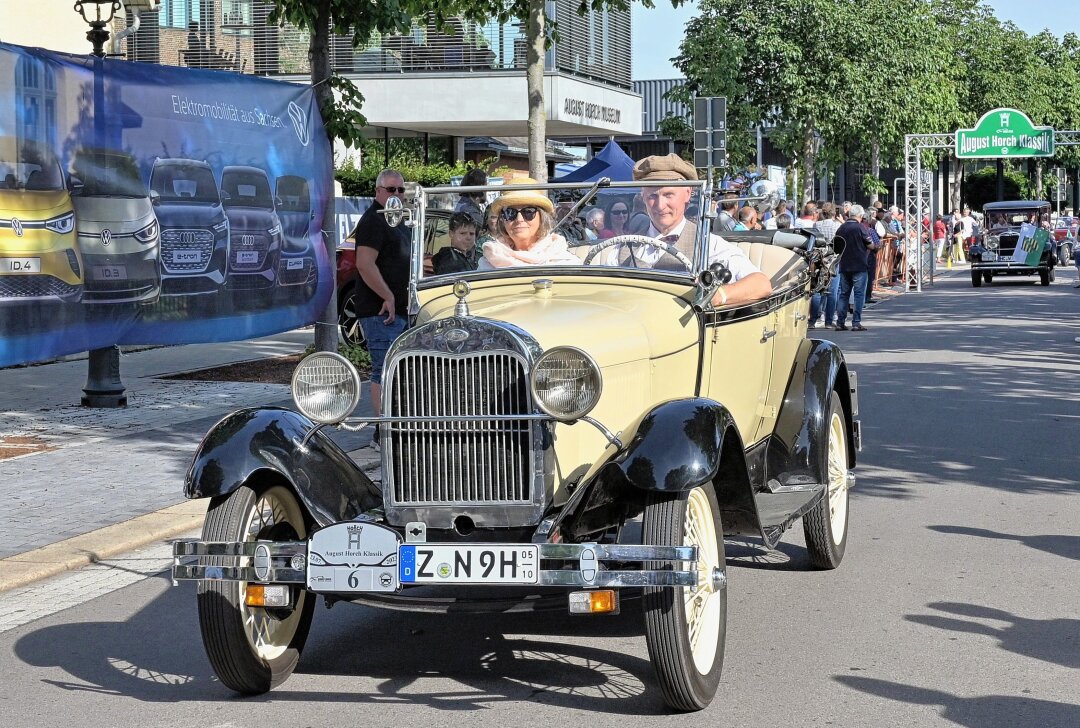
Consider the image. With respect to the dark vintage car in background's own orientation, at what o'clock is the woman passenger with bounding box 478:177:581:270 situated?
The woman passenger is roughly at 12 o'clock from the dark vintage car in background.

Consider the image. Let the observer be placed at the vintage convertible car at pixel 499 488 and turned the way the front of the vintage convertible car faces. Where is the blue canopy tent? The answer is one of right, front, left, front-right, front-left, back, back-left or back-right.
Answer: back-right

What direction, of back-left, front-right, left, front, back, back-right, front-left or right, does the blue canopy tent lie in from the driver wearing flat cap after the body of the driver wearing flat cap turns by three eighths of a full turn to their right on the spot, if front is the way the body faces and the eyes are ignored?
front

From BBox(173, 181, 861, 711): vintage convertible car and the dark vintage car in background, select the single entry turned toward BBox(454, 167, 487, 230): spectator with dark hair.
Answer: the dark vintage car in background

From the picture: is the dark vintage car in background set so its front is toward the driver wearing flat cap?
yes

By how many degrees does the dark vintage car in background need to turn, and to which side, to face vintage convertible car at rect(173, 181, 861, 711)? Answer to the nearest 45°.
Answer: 0° — it already faces it

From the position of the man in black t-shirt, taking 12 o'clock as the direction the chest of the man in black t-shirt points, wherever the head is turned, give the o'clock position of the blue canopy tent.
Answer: The blue canopy tent is roughly at 8 o'clock from the man in black t-shirt.
